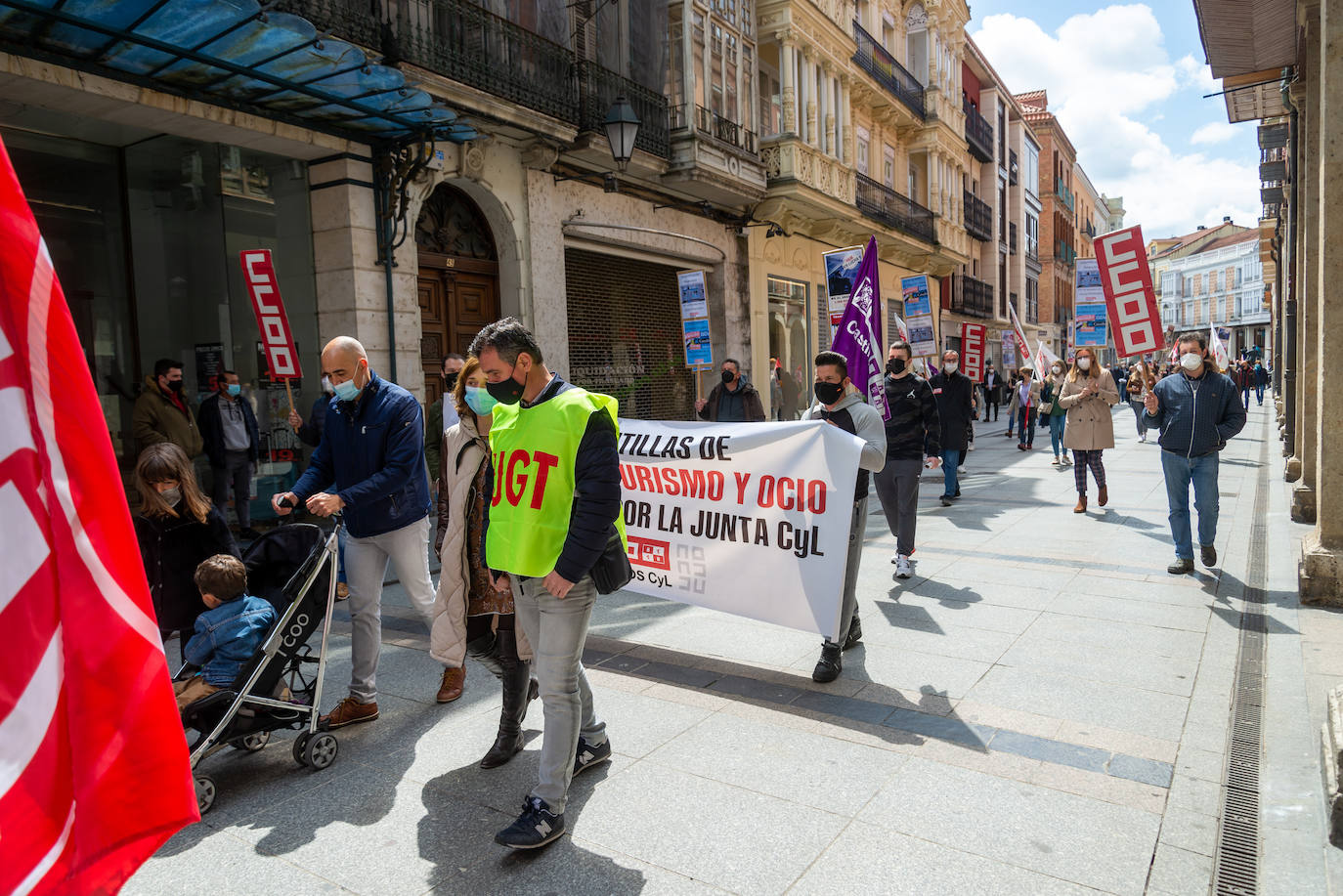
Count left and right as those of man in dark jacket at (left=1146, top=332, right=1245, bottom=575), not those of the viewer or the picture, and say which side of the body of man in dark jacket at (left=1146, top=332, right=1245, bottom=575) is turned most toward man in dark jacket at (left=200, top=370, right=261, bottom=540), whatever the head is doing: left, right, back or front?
right

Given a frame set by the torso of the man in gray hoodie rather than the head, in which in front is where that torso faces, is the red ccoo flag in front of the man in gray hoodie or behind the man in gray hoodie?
in front

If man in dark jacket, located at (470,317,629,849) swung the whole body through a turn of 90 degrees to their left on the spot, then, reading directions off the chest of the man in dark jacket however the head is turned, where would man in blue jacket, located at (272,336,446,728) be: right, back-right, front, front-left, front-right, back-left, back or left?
back

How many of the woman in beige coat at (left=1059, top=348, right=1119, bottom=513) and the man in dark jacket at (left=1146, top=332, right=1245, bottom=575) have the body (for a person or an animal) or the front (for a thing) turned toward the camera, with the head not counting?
2

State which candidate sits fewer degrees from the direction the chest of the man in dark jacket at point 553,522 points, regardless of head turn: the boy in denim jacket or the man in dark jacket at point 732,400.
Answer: the boy in denim jacket

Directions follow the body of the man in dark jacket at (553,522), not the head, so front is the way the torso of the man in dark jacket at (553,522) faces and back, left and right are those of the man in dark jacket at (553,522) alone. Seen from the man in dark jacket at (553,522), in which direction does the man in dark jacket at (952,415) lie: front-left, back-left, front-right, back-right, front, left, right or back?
back

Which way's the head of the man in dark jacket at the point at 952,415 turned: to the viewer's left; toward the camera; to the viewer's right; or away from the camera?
toward the camera

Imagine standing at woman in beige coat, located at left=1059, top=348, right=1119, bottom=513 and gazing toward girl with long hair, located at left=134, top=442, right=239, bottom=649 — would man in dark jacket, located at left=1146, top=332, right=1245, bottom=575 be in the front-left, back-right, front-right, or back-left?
front-left

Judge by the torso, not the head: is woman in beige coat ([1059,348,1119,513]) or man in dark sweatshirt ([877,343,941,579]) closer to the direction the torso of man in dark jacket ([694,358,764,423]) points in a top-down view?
the man in dark sweatshirt

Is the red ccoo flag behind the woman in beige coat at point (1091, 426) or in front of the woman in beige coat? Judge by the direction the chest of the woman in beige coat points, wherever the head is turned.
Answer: in front

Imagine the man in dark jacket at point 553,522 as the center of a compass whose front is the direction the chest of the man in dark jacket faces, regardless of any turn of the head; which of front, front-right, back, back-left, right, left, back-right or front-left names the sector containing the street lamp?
back-right

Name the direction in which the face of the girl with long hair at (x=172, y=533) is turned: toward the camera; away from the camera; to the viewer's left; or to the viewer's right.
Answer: toward the camera

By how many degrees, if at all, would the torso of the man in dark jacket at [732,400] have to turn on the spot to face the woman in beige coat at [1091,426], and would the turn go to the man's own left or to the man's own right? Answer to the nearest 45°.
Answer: approximately 135° to the man's own left

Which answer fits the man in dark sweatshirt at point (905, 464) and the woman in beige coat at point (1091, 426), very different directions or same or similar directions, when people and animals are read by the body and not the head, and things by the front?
same or similar directions

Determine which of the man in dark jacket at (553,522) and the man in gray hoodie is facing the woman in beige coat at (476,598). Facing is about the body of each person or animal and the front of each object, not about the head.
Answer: the man in gray hoodie

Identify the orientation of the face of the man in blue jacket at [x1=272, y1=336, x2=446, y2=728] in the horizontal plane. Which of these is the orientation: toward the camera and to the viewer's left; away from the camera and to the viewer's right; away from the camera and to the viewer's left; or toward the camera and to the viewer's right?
toward the camera and to the viewer's left

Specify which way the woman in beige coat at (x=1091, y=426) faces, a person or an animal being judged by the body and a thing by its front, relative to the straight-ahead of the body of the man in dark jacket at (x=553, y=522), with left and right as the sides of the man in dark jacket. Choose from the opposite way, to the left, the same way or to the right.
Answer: the same way

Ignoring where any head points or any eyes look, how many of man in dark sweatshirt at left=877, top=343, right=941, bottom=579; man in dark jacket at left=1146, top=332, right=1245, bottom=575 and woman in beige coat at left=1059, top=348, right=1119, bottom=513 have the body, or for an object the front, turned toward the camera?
3

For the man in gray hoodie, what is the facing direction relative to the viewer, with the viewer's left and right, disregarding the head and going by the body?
facing the viewer and to the left of the viewer

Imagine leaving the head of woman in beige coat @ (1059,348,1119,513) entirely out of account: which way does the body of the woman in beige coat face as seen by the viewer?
toward the camera

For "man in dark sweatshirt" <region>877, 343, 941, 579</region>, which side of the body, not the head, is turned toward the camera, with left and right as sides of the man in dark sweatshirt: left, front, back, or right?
front

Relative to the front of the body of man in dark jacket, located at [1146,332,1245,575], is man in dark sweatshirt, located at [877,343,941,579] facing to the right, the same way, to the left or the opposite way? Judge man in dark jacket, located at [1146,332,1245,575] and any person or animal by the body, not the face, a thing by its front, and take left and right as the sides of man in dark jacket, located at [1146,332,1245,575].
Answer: the same way

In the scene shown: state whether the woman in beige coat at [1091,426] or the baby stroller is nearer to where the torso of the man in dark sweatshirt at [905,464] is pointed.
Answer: the baby stroller
